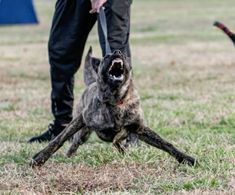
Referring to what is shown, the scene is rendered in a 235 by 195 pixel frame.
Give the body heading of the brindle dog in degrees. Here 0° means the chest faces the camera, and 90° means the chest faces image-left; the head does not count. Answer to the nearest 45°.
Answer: approximately 0°
